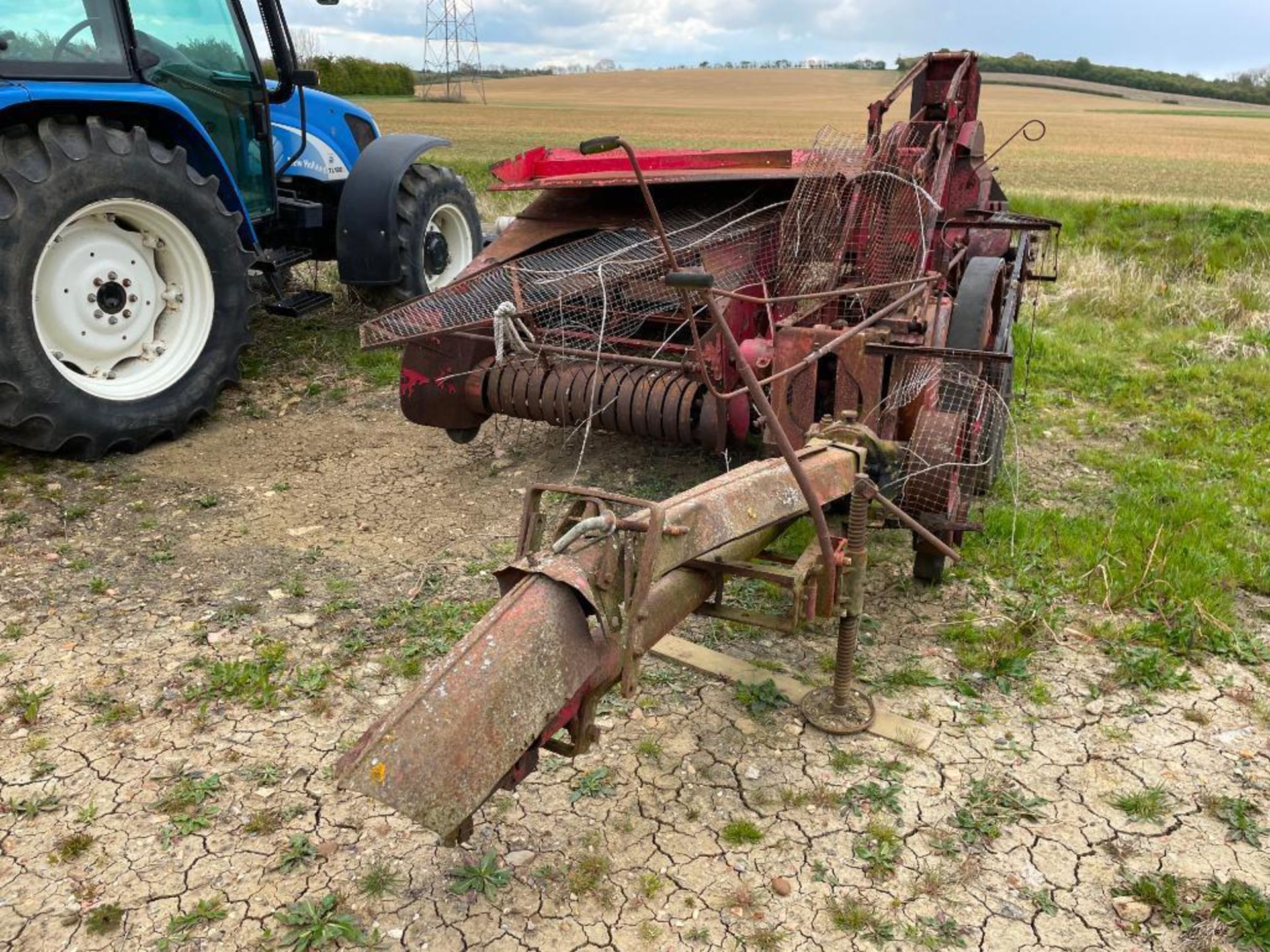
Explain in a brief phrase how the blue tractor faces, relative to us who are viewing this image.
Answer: facing away from the viewer and to the right of the viewer

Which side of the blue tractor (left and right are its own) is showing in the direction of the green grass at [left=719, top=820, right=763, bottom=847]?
right
